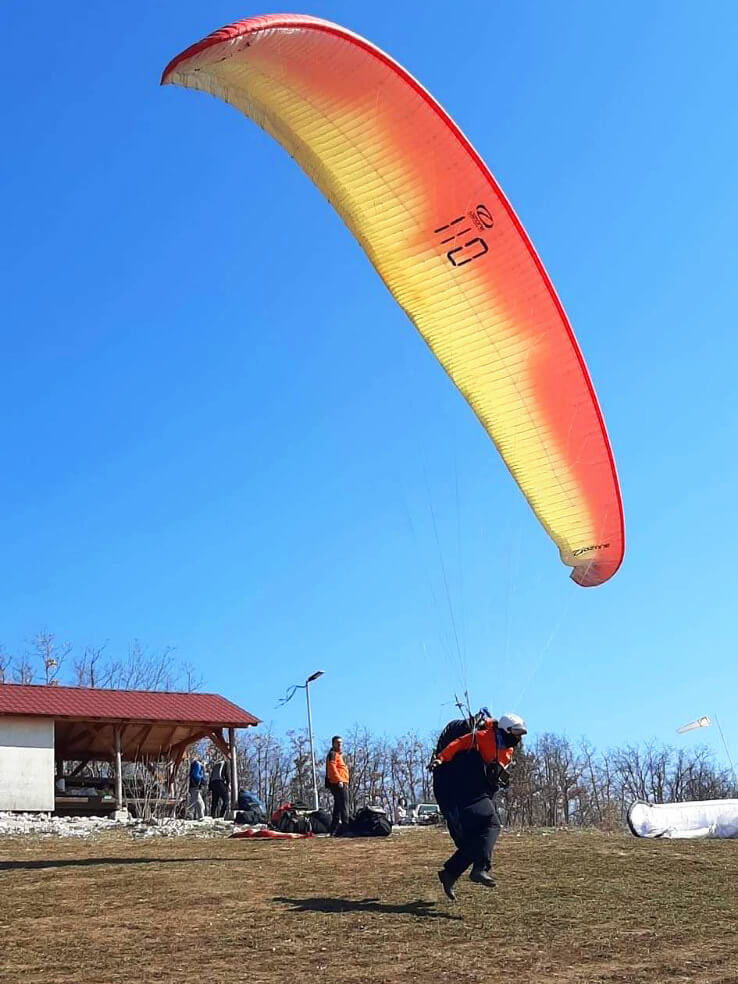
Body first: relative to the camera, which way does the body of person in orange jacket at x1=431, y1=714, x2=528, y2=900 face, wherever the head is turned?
to the viewer's right

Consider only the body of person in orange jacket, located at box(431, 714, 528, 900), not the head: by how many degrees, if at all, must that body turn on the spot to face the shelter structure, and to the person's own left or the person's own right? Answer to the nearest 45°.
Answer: approximately 135° to the person's own left

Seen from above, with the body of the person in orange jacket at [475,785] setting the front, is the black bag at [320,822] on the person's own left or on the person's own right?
on the person's own left

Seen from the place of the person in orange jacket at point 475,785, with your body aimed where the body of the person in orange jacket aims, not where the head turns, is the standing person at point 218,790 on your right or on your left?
on your left

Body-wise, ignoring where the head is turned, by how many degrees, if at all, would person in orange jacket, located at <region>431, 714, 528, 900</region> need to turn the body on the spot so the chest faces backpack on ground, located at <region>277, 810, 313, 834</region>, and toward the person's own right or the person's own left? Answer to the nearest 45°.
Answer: approximately 90° to the person's own left

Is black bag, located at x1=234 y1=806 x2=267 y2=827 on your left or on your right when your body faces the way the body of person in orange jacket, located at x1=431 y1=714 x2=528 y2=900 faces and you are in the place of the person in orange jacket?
on your left
